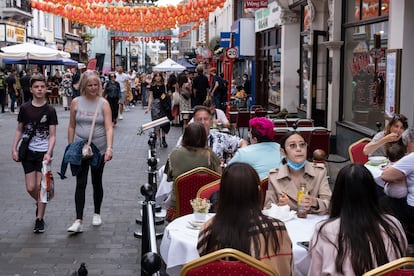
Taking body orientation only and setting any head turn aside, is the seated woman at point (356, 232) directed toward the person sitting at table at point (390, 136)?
yes

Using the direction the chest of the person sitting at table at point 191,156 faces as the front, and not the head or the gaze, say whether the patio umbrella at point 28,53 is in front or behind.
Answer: in front

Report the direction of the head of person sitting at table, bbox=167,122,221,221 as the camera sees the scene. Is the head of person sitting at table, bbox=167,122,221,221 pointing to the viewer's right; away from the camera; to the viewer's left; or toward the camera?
away from the camera

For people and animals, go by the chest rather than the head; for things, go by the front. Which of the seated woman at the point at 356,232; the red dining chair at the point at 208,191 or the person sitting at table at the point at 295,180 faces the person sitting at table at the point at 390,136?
the seated woman

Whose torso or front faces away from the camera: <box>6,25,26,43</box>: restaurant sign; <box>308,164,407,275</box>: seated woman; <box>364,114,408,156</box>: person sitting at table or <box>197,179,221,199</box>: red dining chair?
the seated woman

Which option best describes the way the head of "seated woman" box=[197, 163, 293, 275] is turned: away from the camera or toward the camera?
away from the camera

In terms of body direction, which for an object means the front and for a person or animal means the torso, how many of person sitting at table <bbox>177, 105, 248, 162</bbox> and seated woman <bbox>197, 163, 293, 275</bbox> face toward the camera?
1

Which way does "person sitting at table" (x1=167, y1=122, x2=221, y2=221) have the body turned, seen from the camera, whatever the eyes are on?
away from the camera

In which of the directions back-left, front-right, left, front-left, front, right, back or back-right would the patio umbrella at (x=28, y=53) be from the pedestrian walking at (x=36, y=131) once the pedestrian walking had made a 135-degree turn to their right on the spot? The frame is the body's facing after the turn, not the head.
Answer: front-right

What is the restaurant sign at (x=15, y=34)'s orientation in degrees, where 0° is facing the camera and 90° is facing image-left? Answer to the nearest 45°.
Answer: approximately 315°
